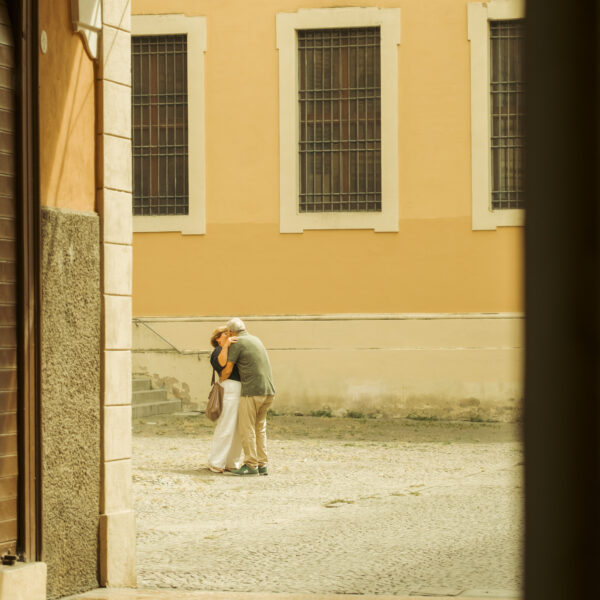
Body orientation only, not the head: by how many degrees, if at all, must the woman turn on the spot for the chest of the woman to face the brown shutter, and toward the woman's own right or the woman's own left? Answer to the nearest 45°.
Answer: approximately 90° to the woman's own right

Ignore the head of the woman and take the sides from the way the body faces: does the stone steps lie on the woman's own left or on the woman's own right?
on the woman's own left

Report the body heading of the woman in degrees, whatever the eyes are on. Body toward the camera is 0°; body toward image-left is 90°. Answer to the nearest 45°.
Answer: approximately 270°
